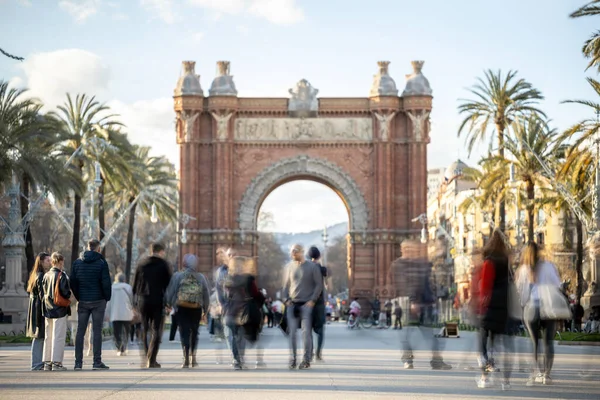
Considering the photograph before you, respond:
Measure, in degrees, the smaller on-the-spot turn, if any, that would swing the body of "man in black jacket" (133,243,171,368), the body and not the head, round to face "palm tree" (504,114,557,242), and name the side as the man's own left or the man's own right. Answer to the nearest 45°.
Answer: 0° — they already face it

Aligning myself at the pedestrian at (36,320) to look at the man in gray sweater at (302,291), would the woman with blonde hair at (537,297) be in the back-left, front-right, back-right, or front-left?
front-right

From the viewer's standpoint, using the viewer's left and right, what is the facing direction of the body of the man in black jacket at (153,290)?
facing away from the viewer and to the right of the viewer

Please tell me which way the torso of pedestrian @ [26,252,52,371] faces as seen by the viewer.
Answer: to the viewer's right

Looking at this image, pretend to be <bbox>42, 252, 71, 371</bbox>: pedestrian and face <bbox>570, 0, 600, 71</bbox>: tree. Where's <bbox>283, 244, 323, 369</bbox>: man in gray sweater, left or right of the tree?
right

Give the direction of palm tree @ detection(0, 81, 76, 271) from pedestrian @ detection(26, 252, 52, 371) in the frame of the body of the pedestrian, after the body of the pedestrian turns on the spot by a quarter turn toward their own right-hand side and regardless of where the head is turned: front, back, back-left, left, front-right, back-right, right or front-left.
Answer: back

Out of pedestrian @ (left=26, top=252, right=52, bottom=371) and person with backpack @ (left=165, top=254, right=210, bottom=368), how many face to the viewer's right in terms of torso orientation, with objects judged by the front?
1

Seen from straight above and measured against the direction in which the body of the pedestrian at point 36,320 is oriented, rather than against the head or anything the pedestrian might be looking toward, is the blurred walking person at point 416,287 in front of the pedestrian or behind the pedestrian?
in front

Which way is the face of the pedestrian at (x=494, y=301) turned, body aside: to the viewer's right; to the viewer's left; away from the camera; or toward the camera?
away from the camera

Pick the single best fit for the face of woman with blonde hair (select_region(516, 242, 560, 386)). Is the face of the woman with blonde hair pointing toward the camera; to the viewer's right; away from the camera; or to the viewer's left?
away from the camera

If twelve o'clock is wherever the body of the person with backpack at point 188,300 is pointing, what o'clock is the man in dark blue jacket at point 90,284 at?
The man in dark blue jacket is roughly at 9 o'clock from the person with backpack.

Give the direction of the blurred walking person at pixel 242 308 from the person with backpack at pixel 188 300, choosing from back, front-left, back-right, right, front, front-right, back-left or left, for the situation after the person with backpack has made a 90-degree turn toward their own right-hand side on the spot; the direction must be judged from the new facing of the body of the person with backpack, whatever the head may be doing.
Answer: front

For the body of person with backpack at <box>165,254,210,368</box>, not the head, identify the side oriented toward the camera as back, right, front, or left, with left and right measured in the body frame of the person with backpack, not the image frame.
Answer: back

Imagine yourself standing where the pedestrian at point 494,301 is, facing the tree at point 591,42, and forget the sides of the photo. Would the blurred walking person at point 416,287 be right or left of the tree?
left
